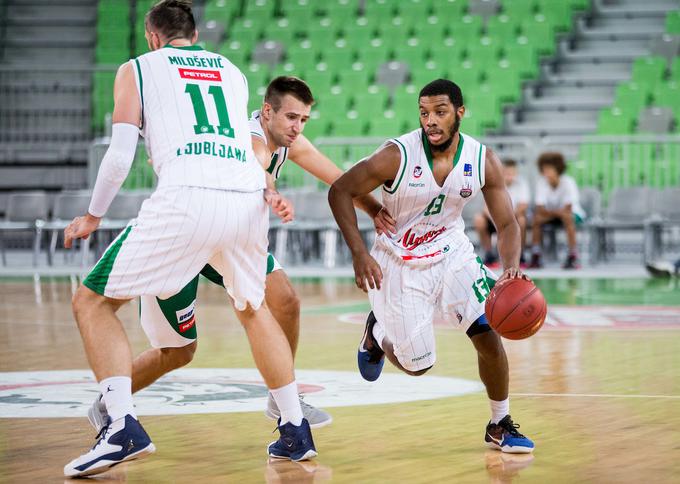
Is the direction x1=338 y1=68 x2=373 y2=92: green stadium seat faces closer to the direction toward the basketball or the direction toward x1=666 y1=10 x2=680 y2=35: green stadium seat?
the basketball

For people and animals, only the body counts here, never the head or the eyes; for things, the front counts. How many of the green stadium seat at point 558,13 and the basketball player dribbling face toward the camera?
2

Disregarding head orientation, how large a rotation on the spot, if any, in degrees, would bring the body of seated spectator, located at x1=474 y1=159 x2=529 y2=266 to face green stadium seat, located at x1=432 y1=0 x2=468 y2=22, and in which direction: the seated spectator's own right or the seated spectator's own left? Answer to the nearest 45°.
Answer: approximately 135° to the seated spectator's own right

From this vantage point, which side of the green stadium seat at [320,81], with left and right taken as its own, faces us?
front

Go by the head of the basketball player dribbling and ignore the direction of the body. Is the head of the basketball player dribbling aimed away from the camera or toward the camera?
toward the camera

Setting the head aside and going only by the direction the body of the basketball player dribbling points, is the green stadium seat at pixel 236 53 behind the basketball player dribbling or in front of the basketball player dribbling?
behind

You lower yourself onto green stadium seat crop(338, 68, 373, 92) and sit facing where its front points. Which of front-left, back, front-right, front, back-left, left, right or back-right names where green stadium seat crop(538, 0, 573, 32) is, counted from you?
left

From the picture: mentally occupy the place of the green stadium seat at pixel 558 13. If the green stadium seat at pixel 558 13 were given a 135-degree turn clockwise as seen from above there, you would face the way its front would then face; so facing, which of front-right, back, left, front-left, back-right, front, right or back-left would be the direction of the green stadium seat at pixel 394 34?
front-left

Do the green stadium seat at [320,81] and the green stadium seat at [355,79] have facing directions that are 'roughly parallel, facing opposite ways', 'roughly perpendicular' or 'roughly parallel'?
roughly parallel

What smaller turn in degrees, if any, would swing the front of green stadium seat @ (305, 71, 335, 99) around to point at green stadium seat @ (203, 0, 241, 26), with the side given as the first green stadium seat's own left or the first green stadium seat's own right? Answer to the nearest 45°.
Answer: approximately 135° to the first green stadium seat's own right

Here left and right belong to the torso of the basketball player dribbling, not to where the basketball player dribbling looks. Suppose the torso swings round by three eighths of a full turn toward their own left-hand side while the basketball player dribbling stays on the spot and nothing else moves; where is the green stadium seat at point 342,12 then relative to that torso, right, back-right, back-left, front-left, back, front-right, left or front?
front-left

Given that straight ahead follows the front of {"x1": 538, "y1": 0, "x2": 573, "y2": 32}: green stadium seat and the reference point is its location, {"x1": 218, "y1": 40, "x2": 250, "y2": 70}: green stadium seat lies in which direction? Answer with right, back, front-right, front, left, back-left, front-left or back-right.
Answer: right

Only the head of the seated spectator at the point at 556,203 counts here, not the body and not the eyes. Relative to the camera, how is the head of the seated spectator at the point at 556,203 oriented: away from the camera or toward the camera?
toward the camera

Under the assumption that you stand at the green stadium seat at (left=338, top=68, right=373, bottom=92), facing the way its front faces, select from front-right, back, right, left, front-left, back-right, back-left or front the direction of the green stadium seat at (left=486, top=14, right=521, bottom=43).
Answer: left

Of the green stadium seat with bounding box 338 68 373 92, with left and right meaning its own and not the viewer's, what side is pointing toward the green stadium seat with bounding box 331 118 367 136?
front

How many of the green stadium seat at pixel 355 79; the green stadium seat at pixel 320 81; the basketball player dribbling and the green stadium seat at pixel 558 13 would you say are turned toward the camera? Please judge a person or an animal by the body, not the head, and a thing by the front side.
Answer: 4
